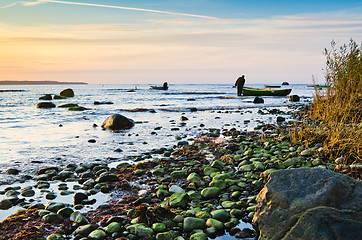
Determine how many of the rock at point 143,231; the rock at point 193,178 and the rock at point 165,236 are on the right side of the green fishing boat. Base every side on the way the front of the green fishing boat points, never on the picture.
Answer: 3

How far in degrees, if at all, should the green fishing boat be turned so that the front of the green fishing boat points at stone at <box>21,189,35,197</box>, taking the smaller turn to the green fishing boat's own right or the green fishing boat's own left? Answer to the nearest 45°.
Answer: approximately 90° to the green fishing boat's own right

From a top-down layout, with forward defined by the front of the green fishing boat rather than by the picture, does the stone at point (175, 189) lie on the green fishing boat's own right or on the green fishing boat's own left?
on the green fishing boat's own right

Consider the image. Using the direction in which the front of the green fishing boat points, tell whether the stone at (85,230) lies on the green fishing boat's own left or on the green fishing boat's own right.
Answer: on the green fishing boat's own right

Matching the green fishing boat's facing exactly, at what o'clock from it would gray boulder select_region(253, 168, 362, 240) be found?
The gray boulder is roughly at 3 o'clock from the green fishing boat.

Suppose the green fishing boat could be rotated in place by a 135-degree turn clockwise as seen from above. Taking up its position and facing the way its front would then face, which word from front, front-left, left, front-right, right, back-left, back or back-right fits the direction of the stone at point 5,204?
front-left

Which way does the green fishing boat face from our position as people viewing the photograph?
facing to the right of the viewer

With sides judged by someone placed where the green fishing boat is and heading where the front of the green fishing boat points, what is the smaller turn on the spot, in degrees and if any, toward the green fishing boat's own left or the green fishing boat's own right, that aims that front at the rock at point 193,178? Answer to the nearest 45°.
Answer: approximately 90° to the green fishing boat's own right

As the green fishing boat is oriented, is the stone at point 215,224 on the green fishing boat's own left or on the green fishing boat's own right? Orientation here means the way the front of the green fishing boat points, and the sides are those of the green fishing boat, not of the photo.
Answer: on the green fishing boat's own right

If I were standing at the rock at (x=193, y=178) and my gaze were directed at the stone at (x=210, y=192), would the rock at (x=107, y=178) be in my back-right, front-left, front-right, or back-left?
back-right

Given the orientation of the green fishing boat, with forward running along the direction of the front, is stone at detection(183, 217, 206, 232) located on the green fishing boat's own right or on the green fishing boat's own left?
on the green fishing boat's own right

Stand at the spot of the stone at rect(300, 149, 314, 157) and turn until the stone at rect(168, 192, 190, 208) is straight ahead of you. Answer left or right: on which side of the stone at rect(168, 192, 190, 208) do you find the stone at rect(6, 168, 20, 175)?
right

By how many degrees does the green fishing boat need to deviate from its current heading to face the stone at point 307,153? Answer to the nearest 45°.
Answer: approximately 90° to its right
